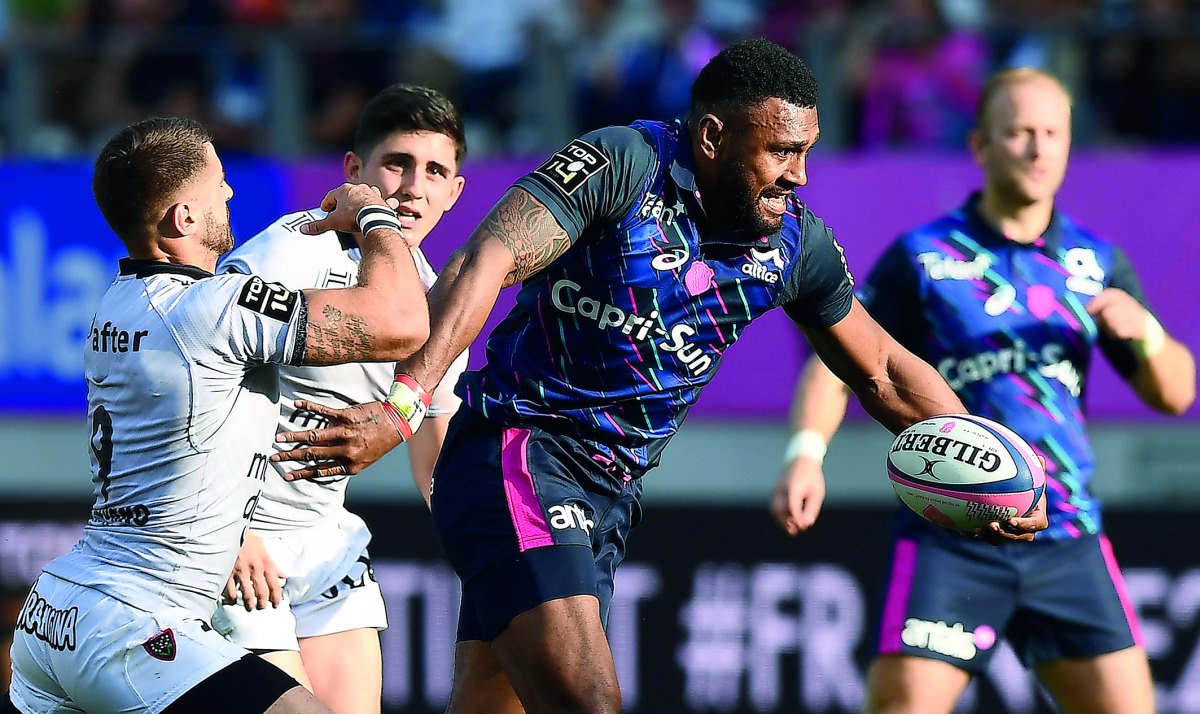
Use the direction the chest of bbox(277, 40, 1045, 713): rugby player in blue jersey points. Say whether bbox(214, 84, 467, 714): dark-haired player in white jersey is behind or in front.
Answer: behind

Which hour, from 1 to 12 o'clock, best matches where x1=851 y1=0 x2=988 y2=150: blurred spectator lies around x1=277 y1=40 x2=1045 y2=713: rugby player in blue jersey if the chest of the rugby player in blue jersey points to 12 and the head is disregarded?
The blurred spectator is roughly at 8 o'clock from the rugby player in blue jersey.

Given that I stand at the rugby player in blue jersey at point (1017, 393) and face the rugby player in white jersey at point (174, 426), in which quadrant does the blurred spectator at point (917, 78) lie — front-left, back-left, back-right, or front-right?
back-right

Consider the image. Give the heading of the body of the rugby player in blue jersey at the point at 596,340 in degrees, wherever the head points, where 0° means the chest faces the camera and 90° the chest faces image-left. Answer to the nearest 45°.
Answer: approximately 315°

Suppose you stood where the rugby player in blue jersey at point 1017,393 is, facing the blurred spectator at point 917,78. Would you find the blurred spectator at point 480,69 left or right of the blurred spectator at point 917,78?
left
